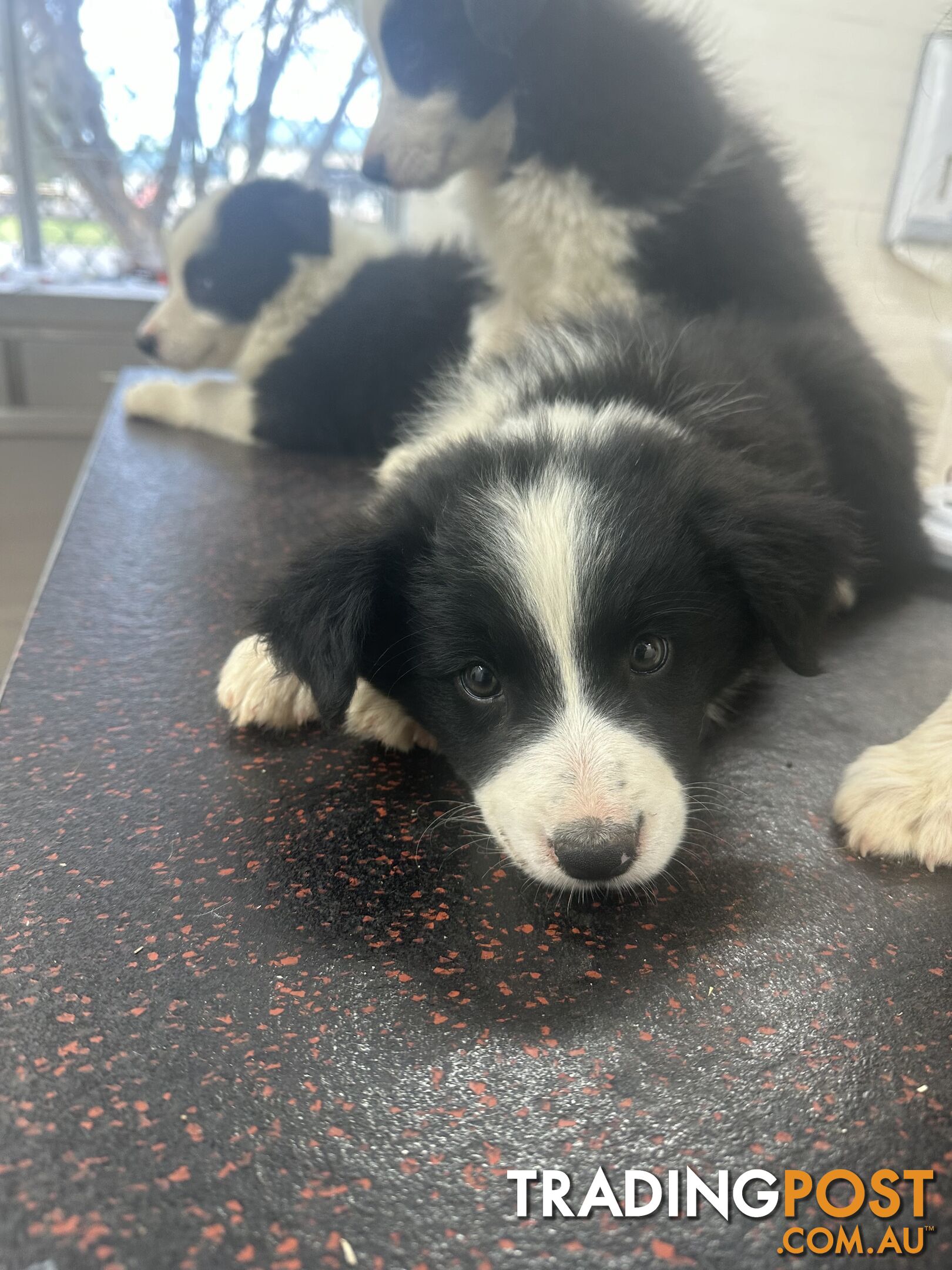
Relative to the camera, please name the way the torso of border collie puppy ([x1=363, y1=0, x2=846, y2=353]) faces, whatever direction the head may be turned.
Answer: to the viewer's left

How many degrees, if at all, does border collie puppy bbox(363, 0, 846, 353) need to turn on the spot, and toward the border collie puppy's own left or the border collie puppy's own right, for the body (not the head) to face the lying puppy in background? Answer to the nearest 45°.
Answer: approximately 45° to the border collie puppy's own right

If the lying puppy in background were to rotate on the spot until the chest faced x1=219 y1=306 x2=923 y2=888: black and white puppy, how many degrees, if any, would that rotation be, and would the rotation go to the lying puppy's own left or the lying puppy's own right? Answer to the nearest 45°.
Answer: approximately 90° to the lying puppy's own left

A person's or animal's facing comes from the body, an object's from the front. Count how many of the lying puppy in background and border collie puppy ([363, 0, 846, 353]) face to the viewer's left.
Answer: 2

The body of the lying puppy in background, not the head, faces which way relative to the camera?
to the viewer's left

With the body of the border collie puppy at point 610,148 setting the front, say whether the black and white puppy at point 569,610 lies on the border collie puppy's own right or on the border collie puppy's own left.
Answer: on the border collie puppy's own left

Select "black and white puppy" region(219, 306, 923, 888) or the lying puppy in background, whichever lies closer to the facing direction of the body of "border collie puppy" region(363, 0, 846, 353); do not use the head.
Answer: the lying puppy in background
